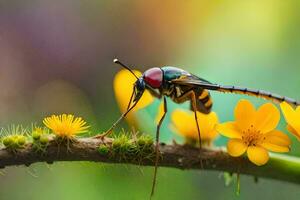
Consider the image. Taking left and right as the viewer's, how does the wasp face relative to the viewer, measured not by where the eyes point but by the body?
facing to the left of the viewer
